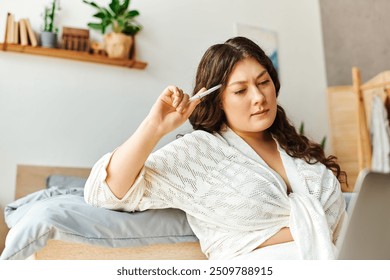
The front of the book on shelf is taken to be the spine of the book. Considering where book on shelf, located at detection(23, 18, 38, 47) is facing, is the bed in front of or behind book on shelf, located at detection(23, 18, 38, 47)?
in front

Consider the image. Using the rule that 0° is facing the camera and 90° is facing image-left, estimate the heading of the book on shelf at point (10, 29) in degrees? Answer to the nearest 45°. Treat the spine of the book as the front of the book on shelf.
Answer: approximately 0°

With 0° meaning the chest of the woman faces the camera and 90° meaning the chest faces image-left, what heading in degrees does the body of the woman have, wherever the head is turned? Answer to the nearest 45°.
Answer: approximately 315°

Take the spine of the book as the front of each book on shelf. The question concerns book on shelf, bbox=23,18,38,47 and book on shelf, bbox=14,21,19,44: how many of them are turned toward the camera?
2
